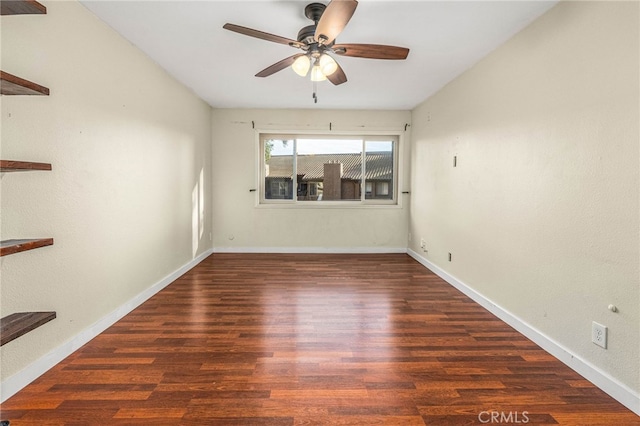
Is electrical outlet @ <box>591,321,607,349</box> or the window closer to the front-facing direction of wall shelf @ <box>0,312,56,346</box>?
the electrical outlet

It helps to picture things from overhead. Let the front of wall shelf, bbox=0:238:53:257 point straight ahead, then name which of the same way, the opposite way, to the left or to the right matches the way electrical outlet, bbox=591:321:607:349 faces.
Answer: the opposite way

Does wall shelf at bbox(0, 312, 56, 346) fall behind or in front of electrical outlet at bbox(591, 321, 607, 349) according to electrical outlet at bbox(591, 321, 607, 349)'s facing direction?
in front

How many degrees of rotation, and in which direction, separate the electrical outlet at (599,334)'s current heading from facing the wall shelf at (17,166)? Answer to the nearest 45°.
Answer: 0° — it already faces it

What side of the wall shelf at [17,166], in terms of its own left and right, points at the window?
left

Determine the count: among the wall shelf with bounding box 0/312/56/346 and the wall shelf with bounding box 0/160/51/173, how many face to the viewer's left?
0

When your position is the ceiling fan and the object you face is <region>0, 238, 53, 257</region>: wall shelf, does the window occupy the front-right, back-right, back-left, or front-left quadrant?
back-right

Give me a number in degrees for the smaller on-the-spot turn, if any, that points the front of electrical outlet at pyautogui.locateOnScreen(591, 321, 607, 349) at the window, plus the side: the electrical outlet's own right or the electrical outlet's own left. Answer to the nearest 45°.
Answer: approximately 90° to the electrical outlet's own right

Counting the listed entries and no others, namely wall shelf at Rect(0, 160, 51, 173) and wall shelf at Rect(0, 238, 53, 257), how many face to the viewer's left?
0
